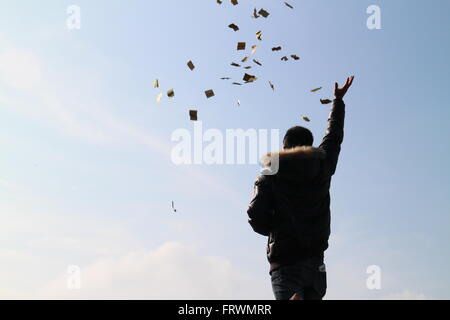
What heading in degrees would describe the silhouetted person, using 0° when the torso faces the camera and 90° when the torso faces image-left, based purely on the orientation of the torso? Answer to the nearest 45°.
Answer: approximately 180°

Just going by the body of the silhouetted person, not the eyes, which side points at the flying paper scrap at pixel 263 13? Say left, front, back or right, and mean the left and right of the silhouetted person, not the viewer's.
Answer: front

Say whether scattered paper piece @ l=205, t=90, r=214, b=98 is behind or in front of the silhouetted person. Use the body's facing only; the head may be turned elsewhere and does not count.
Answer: in front

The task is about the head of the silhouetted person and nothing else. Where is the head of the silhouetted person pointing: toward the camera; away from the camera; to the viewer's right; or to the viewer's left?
away from the camera
